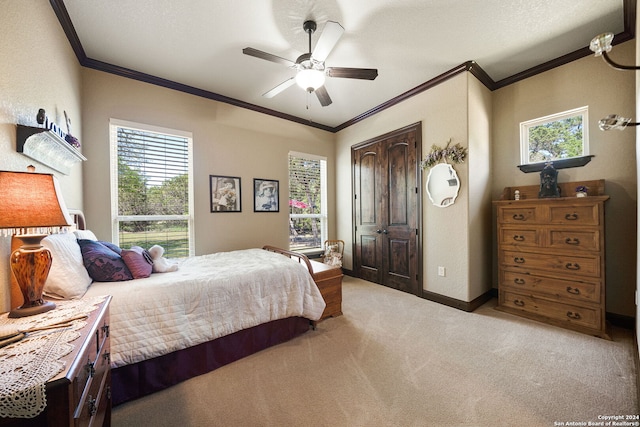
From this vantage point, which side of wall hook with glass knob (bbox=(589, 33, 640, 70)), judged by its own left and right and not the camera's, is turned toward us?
left

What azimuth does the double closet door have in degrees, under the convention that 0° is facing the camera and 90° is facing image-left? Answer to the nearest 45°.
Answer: approximately 45°

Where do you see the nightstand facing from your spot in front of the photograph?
facing to the right of the viewer

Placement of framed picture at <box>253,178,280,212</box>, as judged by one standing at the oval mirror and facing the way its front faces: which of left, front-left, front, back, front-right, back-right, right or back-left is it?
front-right

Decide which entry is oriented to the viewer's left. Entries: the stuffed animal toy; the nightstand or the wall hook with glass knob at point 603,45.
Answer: the wall hook with glass knob

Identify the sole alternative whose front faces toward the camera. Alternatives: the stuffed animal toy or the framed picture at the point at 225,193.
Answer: the framed picture

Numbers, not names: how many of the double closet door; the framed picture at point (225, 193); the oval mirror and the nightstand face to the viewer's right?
1

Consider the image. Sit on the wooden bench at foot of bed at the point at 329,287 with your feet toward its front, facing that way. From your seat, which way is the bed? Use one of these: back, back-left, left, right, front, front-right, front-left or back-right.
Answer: back

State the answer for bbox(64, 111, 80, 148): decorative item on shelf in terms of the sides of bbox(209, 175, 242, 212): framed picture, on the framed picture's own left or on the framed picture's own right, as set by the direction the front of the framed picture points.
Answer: on the framed picture's own right

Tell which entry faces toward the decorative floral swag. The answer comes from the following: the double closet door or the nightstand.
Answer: the nightstand

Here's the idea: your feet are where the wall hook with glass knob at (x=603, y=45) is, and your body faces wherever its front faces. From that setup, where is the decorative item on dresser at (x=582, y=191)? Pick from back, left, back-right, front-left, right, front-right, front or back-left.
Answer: right

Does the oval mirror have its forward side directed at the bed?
yes

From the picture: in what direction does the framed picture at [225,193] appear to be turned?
toward the camera

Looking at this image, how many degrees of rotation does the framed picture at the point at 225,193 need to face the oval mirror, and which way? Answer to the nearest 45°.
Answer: approximately 45° to its left
